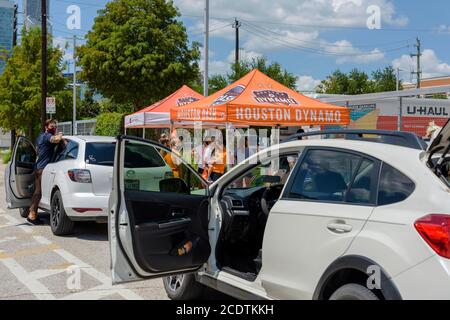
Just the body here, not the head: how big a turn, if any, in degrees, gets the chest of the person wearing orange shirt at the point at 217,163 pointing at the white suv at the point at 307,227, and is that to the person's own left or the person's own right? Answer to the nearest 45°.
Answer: approximately 90° to the person's own left

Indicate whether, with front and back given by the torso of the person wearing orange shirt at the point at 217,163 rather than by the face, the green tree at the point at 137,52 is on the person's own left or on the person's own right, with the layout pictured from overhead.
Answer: on the person's own right

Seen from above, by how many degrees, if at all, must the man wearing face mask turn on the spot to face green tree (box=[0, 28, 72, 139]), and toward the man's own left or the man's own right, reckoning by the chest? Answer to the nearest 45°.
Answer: approximately 90° to the man's own left

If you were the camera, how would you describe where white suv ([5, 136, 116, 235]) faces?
facing away from the viewer and to the left of the viewer

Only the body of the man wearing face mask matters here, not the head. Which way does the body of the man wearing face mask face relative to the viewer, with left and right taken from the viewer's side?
facing to the right of the viewer

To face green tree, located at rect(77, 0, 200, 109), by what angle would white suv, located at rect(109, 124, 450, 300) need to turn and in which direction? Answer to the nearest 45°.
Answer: approximately 45° to its right

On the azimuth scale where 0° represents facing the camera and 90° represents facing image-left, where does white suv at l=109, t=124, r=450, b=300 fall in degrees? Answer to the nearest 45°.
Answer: approximately 135°

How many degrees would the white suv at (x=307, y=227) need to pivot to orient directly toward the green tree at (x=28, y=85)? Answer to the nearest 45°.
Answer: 0° — it already faces it
